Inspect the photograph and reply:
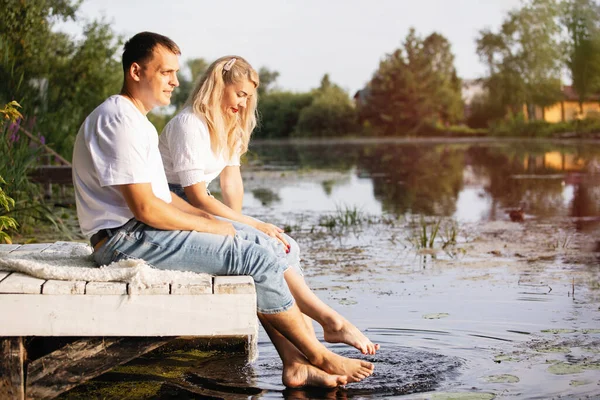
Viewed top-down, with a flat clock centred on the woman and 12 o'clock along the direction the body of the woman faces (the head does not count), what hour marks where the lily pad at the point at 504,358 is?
The lily pad is roughly at 12 o'clock from the woman.

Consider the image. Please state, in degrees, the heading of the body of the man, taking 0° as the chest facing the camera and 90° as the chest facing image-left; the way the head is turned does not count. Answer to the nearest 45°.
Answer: approximately 270°

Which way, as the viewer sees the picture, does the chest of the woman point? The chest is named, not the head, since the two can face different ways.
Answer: to the viewer's right

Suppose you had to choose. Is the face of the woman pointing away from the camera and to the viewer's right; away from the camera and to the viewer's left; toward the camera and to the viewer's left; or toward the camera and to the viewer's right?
toward the camera and to the viewer's right

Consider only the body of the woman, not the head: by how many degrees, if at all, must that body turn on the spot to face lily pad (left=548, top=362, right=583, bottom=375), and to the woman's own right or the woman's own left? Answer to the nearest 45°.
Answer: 0° — they already face it

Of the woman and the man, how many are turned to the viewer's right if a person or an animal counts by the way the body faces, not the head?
2

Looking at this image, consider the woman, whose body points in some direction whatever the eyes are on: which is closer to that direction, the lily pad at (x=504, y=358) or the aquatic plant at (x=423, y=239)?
the lily pad

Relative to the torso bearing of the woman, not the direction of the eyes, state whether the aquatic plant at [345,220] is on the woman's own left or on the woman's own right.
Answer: on the woman's own left

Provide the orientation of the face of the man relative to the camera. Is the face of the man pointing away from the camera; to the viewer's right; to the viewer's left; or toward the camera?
to the viewer's right

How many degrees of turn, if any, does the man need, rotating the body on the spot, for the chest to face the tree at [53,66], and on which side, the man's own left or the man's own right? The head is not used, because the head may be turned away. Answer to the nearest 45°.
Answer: approximately 90° to the man's own left
